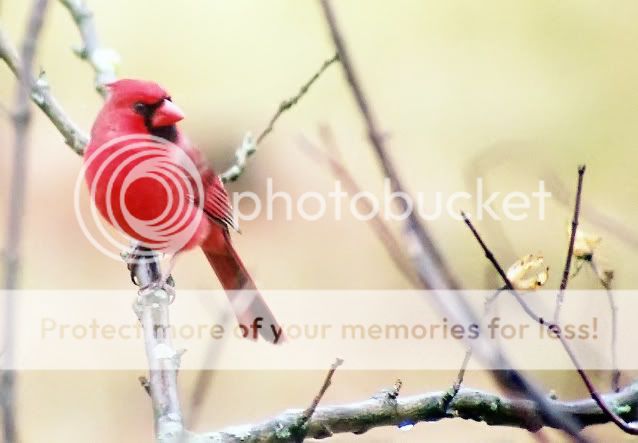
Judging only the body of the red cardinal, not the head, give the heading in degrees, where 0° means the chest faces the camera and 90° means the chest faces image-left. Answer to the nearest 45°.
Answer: approximately 45°
